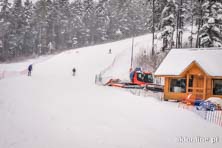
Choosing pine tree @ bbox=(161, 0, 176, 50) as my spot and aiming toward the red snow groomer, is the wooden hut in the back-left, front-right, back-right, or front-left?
front-left

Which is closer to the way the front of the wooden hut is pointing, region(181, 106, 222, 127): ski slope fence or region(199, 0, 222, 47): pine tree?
the ski slope fence

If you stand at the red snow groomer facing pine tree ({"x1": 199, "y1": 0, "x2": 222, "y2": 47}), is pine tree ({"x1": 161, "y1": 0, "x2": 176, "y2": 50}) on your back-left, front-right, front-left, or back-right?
front-left

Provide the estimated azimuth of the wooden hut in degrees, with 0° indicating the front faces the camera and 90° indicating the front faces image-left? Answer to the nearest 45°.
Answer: approximately 0°

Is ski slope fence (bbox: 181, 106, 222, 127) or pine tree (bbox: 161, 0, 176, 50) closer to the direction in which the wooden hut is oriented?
the ski slope fence

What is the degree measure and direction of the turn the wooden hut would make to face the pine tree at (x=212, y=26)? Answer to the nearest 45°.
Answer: approximately 180°

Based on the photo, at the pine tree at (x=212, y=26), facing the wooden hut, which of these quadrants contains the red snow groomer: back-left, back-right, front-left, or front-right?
front-right

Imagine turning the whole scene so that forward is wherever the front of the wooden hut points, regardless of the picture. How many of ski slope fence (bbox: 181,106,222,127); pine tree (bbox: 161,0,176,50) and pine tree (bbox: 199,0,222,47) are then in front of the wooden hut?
1

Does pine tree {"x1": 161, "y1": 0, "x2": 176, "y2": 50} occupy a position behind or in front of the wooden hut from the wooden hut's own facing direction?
behind

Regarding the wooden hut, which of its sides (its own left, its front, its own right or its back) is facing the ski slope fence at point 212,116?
front

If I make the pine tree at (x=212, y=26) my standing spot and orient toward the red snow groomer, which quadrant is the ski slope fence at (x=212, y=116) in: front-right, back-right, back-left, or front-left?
front-left
